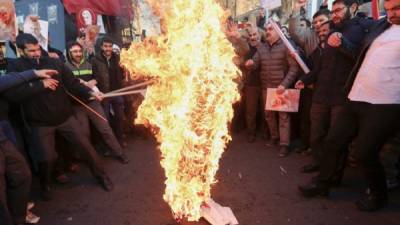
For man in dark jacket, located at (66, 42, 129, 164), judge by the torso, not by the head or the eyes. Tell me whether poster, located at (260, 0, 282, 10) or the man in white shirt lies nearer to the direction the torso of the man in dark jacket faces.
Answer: the man in white shirt

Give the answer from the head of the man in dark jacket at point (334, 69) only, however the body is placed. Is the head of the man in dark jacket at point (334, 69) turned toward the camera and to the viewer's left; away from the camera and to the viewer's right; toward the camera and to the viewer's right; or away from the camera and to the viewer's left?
toward the camera and to the viewer's left

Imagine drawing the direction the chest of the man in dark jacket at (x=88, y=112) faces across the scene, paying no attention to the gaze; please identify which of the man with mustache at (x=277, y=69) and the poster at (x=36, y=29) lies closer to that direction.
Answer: the man with mustache

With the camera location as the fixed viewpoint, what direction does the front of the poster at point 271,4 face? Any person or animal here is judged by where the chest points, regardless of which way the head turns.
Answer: facing the viewer

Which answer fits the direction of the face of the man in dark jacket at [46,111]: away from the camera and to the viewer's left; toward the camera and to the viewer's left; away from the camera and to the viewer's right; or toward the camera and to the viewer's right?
toward the camera and to the viewer's right

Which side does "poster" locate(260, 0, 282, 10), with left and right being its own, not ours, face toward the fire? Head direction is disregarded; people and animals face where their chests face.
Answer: front

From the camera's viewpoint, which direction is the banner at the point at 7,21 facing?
toward the camera

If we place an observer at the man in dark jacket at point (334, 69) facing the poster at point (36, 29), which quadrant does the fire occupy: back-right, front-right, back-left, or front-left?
front-left

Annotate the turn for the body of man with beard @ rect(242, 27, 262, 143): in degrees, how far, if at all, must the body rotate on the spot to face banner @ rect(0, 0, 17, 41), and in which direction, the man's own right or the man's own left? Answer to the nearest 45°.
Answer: approximately 45° to the man's own right

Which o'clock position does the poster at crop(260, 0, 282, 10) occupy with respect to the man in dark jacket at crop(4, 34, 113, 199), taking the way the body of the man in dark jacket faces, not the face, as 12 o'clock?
The poster is roughly at 10 o'clock from the man in dark jacket.
